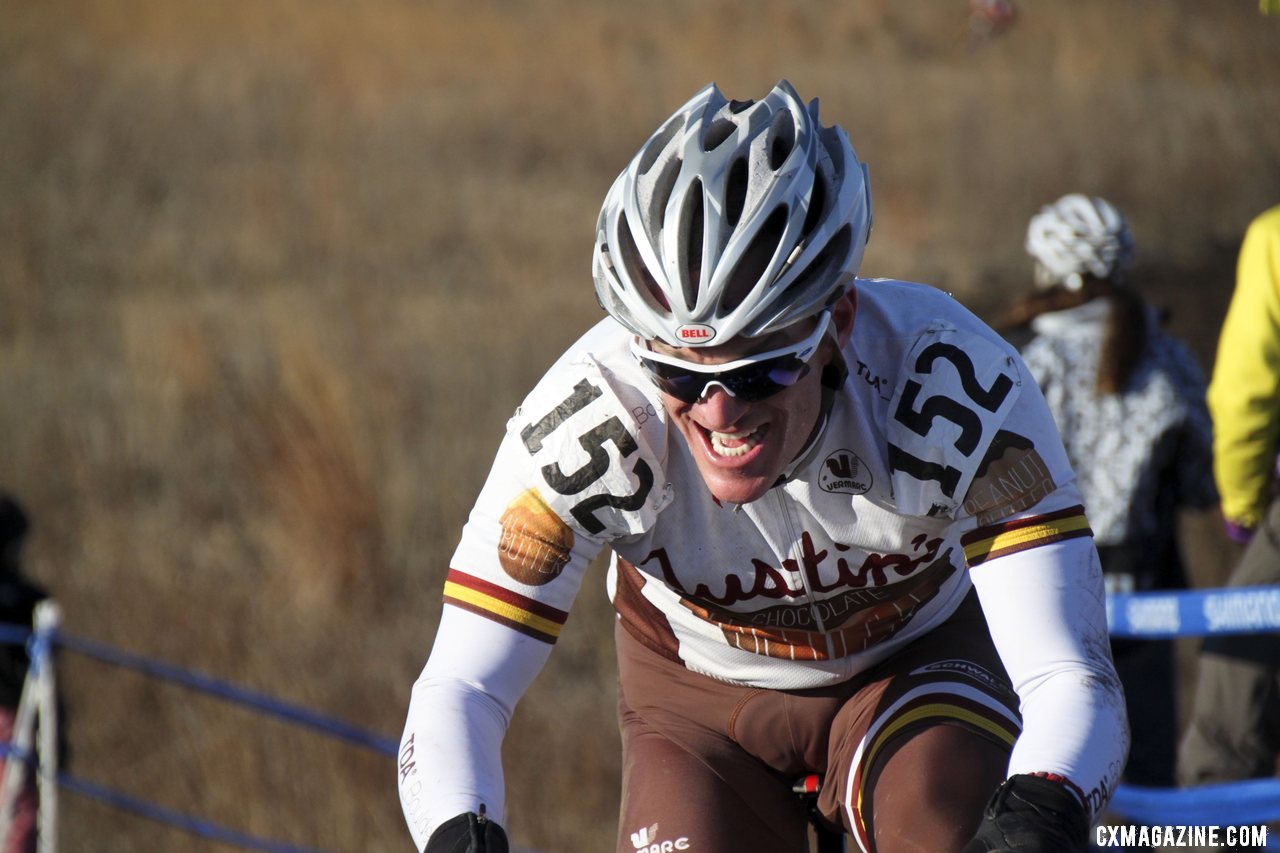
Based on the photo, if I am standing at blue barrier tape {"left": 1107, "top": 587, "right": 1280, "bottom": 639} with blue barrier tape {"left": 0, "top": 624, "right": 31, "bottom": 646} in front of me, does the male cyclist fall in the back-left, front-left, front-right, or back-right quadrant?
front-left

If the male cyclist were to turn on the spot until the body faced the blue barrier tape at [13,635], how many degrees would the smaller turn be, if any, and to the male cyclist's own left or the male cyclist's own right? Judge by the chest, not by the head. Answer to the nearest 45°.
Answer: approximately 135° to the male cyclist's own right

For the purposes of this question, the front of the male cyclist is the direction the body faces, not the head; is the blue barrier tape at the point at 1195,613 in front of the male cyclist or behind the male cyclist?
behind

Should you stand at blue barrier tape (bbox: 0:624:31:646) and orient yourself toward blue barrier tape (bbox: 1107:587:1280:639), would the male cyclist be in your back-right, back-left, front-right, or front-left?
front-right

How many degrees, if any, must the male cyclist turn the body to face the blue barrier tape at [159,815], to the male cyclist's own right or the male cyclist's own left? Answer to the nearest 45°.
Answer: approximately 135° to the male cyclist's own right

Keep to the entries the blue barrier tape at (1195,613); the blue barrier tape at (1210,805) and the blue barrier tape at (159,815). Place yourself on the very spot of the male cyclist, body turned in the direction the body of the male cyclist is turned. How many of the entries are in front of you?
0

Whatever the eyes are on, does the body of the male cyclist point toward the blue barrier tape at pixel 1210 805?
no

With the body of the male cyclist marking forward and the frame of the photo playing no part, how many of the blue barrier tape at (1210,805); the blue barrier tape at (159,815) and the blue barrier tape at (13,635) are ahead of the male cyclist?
0

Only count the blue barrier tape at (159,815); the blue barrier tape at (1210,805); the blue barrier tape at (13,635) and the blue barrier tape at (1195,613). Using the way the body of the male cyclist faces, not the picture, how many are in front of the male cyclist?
0

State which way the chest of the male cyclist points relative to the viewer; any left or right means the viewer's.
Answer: facing the viewer
